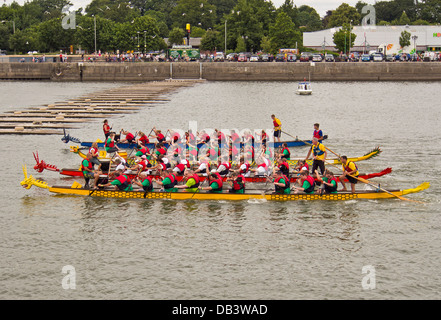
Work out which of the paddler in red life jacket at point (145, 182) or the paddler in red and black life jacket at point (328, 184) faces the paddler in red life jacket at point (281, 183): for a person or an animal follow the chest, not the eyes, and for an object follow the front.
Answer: the paddler in red and black life jacket

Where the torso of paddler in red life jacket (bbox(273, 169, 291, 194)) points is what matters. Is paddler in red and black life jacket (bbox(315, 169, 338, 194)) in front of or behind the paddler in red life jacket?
behind

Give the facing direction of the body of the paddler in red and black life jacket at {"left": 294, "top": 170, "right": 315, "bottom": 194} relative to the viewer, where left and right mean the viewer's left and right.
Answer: facing to the left of the viewer

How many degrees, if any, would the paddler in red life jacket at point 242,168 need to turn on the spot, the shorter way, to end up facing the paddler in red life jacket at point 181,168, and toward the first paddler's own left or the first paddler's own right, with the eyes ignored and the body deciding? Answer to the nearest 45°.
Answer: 0° — they already face them

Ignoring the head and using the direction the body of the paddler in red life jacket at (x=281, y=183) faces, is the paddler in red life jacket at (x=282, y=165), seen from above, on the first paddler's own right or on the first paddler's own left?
on the first paddler's own right

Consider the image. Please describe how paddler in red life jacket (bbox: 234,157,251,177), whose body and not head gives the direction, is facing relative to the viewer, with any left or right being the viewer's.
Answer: facing to the left of the viewer

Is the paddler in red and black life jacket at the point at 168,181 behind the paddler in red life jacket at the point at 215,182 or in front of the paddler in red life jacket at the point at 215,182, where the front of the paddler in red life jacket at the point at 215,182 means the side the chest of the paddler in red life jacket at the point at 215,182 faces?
in front

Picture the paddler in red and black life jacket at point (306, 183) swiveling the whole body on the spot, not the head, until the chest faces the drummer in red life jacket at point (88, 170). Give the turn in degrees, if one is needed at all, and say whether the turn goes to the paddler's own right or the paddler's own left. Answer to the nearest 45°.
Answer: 0° — they already face them

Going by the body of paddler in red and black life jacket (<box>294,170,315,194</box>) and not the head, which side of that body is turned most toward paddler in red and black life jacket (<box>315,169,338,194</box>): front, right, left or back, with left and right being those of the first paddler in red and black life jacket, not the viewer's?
back

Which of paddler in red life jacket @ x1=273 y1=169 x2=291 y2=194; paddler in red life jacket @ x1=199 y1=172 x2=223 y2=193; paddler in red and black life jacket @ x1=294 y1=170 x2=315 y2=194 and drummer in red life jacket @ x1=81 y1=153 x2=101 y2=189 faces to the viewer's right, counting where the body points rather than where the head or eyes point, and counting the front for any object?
drummer in red life jacket @ x1=81 y1=153 x2=101 y2=189

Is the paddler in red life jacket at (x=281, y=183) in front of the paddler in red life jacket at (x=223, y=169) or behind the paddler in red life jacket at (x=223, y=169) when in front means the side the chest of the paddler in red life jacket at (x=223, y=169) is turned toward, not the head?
behind

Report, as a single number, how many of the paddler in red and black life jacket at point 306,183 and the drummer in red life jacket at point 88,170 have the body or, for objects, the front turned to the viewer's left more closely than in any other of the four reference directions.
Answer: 1

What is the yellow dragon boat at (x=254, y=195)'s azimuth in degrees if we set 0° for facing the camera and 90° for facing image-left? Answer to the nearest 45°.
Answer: approximately 90°
